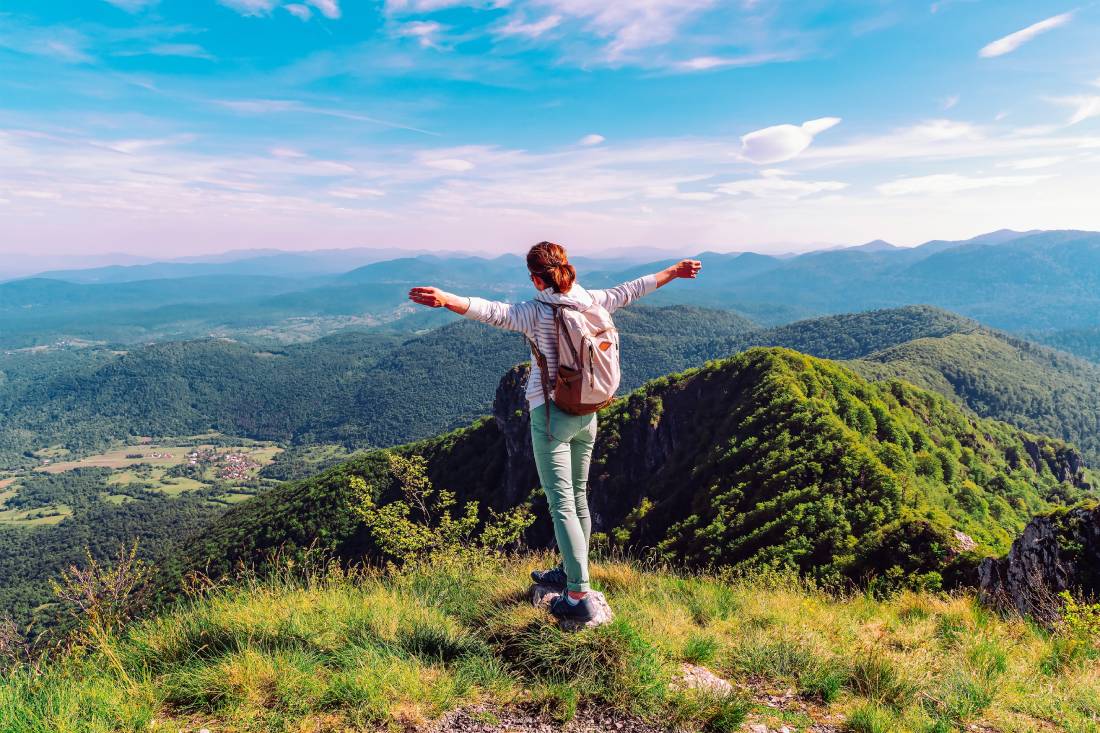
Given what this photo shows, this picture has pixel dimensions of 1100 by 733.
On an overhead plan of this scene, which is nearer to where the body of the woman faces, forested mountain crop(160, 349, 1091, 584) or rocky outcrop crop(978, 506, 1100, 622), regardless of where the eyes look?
the forested mountain

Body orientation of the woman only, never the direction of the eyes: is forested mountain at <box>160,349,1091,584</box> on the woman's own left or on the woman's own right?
on the woman's own right

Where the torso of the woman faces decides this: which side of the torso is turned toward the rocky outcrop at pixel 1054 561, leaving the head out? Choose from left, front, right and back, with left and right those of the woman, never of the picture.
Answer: right

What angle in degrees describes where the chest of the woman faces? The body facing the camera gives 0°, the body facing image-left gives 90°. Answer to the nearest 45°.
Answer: approximately 135°
